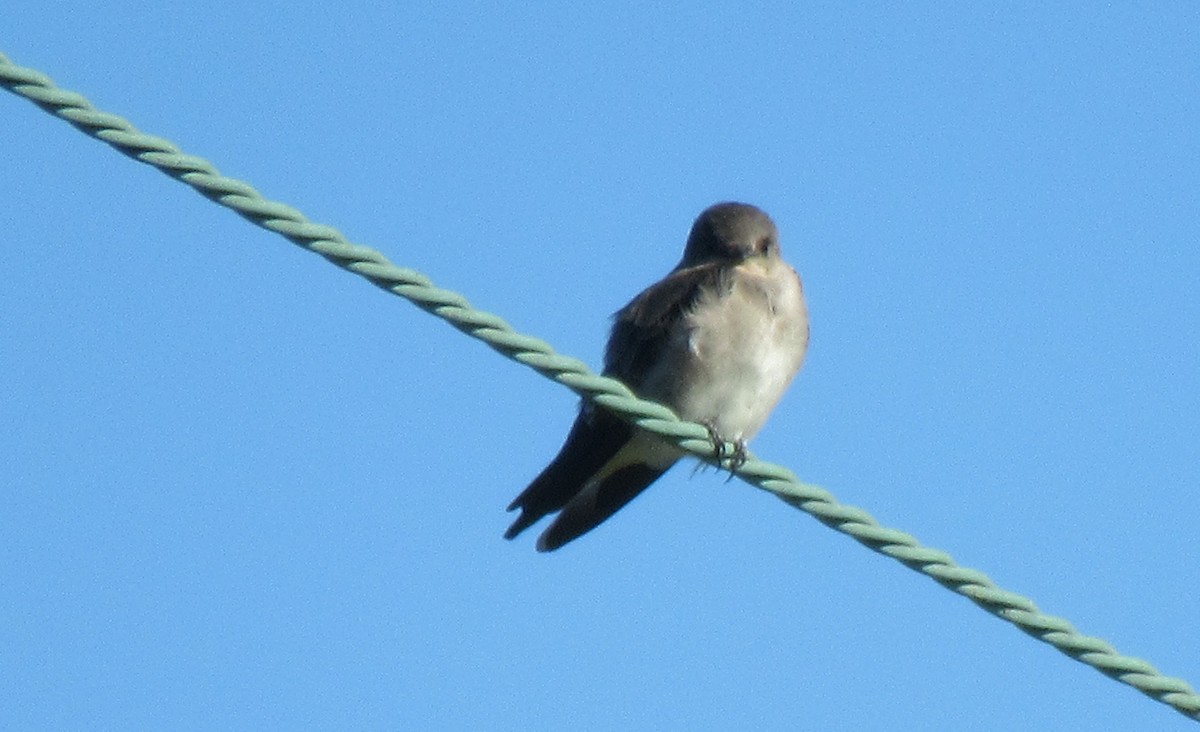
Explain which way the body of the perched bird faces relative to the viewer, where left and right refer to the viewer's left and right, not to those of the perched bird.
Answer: facing the viewer and to the right of the viewer
